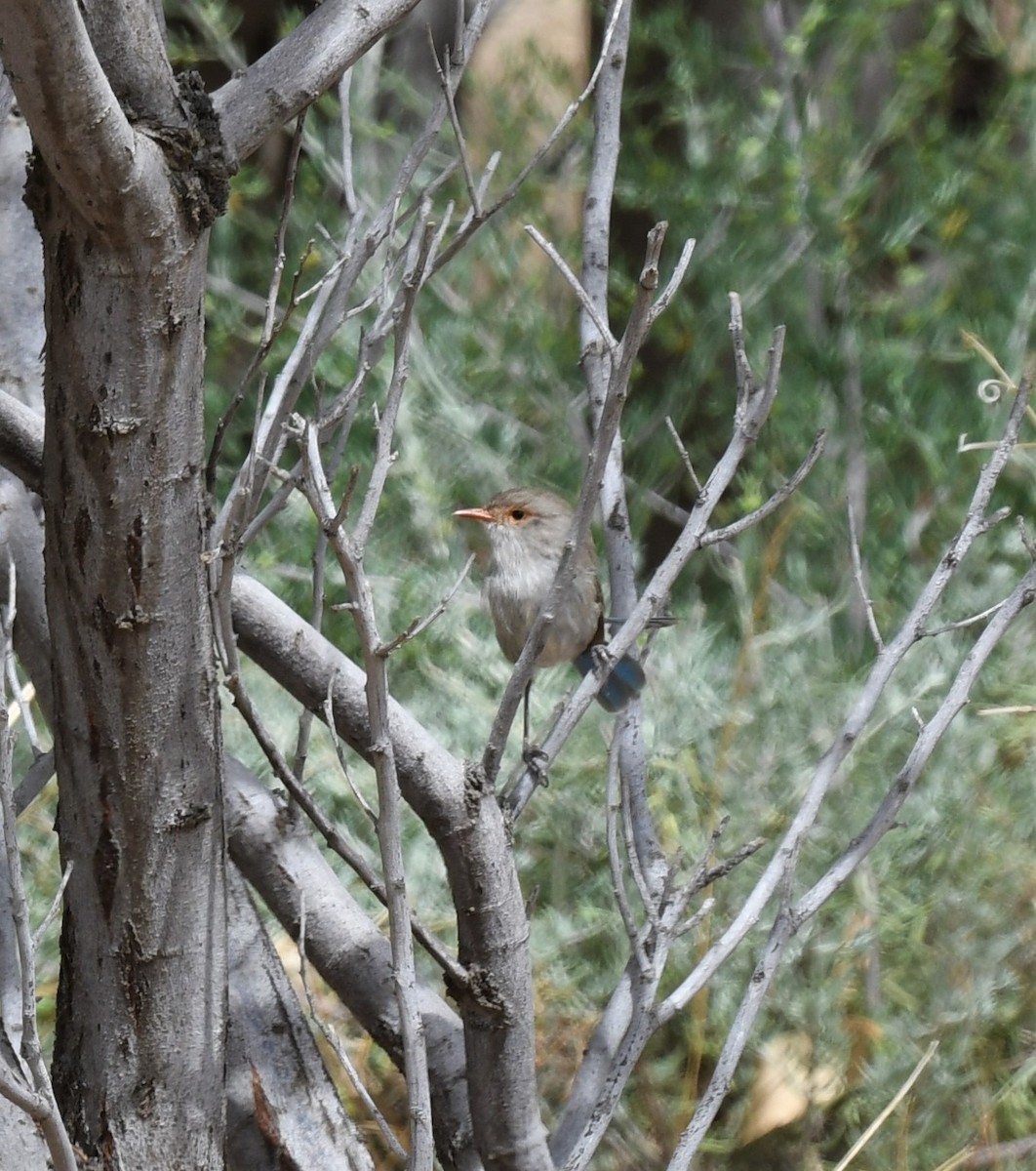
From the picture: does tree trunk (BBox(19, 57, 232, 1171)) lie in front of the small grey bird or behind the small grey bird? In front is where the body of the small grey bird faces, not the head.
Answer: in front

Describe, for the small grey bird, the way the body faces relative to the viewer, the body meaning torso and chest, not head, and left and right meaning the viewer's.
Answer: facing the viewer and to the left of the viewer
